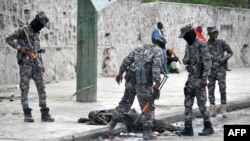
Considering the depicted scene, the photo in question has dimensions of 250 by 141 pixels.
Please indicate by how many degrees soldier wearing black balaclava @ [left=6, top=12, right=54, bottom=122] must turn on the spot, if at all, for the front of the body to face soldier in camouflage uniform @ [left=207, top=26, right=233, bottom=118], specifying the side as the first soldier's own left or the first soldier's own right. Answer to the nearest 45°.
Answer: approximately 45° to the first soldier's own left

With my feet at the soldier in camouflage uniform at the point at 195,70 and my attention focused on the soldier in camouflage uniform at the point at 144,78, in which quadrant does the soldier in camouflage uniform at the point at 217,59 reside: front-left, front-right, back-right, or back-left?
back-right

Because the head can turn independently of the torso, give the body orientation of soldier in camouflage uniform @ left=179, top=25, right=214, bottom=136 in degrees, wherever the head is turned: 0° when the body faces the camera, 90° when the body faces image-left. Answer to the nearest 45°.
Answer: approximately 45°

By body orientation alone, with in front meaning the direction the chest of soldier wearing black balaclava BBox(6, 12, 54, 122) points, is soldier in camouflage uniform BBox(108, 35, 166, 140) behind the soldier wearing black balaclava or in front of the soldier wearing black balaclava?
in front

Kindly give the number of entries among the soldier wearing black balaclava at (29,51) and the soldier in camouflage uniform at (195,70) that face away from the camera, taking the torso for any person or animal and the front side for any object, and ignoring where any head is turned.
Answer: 0

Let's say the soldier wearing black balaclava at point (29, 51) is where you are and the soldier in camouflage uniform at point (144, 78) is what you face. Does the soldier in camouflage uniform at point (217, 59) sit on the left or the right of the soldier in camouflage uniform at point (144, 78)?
left

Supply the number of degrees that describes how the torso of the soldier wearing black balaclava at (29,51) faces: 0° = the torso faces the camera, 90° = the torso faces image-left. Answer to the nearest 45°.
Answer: approximately 315°
